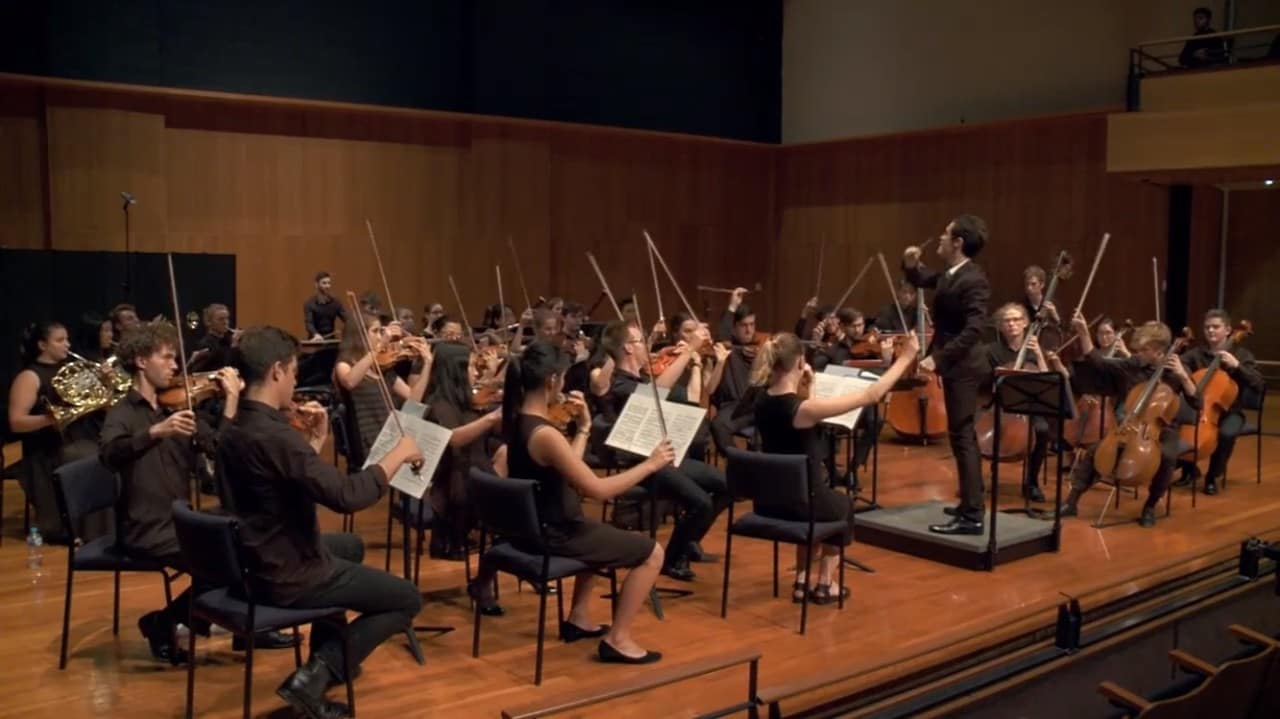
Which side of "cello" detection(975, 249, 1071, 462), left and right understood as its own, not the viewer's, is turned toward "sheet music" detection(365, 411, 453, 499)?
front

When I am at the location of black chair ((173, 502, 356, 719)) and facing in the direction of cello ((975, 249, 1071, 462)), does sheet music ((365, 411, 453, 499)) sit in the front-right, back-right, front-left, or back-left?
front-left

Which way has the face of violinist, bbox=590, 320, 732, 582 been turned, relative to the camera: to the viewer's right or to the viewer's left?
to the viewer's right

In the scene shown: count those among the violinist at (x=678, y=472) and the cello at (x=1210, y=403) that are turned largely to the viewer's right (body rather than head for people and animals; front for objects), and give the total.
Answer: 1

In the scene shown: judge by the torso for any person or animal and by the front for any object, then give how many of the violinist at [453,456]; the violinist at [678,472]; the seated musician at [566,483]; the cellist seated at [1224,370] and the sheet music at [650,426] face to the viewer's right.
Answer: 3

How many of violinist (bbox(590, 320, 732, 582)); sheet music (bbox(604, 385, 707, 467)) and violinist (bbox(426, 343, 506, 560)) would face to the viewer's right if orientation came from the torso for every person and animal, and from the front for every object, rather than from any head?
2

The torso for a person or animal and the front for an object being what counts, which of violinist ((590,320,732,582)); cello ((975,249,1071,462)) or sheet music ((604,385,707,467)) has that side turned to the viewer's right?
the violinist

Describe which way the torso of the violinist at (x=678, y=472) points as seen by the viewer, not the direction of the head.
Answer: to the viewer's right

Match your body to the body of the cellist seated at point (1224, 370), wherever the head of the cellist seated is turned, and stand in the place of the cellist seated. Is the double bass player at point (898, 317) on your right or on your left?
on your right

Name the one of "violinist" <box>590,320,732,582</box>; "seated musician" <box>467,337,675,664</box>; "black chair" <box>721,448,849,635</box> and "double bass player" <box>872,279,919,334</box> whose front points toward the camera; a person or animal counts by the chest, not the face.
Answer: "double bass player" <box>872,279,919,334</box>

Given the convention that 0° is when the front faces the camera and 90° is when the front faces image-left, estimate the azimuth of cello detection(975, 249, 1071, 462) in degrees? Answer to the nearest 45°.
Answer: approximately 45°

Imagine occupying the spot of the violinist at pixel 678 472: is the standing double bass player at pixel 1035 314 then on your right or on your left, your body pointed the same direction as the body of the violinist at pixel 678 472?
on your left

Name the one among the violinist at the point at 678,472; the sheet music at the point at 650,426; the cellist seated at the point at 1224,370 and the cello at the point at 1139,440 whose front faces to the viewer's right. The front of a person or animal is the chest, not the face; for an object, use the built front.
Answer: the violinist

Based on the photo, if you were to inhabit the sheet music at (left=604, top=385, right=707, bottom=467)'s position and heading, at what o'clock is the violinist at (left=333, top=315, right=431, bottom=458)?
The violinist is roughly at 3 o'clock from the sheet music.

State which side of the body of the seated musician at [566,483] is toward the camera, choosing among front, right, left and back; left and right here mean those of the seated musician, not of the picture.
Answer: right

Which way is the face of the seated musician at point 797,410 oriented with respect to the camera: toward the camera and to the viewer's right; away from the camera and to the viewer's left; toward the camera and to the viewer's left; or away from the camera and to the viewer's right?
away from the camera and to the viewer's right

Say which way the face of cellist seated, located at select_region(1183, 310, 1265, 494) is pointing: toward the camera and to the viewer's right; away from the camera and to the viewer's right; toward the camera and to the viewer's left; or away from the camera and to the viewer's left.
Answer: toward the camera and to the viewer's left

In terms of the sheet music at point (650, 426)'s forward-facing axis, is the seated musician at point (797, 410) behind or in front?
behind

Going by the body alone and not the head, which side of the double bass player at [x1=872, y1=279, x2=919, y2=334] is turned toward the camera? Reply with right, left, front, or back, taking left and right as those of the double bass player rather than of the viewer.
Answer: front

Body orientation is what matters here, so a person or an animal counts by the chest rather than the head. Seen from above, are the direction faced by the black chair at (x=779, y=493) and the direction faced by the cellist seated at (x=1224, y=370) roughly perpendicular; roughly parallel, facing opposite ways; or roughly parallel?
roughly parallel, facing opposite ways

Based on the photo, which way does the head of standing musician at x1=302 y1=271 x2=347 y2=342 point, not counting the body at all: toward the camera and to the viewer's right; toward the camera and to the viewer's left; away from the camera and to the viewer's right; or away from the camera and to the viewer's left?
toward the camera and to the viewer's right

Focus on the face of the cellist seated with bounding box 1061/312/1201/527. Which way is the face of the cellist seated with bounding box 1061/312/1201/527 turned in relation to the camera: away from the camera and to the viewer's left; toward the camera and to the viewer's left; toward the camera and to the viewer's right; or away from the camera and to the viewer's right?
toward the camera and to the viewer's left
